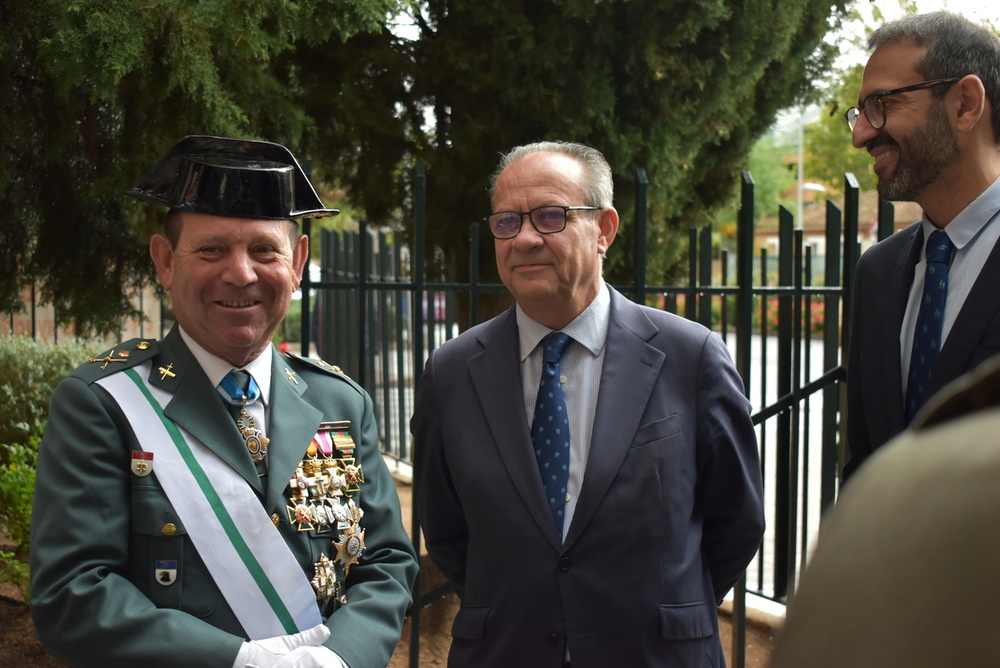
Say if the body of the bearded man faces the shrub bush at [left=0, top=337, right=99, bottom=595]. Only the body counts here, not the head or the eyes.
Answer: no

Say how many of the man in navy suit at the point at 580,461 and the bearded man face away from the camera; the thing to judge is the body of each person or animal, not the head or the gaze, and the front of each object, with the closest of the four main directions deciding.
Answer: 0

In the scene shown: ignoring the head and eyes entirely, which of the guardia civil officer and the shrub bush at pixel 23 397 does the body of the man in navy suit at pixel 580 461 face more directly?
the guardia civil officer

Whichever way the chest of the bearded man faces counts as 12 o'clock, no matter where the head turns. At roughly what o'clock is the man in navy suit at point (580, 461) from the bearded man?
The man in navy suit is roughly at 1 o'clock from the bearded man.

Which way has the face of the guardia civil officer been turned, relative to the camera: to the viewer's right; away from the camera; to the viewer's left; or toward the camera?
toward the camera

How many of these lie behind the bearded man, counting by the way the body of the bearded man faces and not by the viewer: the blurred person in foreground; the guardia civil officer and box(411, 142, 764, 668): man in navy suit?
0

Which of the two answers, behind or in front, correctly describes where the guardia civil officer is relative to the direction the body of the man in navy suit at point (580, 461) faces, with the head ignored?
in front

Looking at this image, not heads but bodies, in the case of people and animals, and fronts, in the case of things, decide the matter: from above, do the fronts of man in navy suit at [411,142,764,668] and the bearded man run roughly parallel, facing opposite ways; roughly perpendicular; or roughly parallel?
roughly parallel

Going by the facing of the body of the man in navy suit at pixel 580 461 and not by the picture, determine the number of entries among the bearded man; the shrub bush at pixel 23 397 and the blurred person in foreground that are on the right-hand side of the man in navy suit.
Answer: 1

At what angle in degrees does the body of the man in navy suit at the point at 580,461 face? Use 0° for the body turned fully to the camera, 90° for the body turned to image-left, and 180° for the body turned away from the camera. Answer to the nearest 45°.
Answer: approximately 45°

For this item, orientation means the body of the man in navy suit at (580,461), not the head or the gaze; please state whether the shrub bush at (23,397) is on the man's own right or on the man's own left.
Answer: on the man's own right

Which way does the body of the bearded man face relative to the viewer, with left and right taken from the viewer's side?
facing the viewer and to the left of the viewer

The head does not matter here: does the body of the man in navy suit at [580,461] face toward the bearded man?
no

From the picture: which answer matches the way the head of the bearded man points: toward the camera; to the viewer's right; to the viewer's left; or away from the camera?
to the viewer's left

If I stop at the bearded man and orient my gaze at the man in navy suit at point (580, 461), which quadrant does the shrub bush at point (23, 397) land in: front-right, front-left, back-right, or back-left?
front-right
